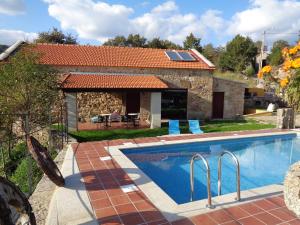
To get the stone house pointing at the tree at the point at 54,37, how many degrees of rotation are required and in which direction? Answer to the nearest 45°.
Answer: approximately 135° to its right

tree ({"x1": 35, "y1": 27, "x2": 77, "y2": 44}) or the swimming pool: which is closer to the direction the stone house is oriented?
the swimming pool

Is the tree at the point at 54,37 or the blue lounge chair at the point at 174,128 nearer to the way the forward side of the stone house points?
the blue lounge chair

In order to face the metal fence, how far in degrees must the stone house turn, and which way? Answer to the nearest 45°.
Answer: approximately 45° to its right

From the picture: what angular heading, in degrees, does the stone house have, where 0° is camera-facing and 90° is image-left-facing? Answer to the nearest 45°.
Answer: approximately 0°

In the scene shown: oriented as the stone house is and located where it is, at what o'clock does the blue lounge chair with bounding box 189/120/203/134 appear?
The blue lounge chair is roughly at 11 o'clock from the stone house.

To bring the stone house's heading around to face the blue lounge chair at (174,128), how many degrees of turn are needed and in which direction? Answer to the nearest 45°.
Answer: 0° — it already faces it
